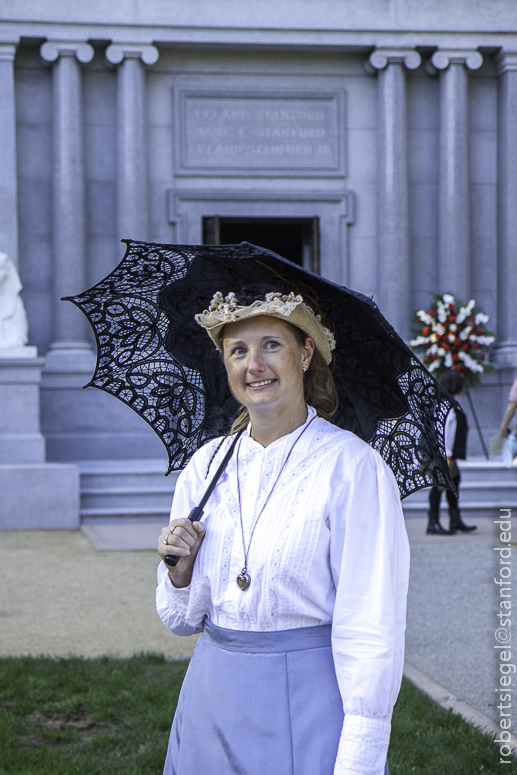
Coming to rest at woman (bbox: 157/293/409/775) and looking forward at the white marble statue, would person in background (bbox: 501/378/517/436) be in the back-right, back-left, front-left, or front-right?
front-right

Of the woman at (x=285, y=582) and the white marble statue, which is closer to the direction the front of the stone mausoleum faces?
the woman

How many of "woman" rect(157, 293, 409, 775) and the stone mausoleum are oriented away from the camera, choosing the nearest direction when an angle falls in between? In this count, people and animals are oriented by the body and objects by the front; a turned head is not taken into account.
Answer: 0

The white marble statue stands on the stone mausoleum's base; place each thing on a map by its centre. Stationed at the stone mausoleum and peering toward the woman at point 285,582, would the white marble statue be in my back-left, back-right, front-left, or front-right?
front-right

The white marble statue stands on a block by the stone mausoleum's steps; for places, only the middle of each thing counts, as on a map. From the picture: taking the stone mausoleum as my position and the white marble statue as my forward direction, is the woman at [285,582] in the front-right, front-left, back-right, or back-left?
front-left

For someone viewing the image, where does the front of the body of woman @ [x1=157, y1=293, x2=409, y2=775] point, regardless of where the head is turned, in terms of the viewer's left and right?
facing the viewer and to the left of the viewer

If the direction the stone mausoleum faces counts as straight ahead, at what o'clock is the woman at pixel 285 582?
The woman is roughly at 12 o'clock from the stone mausoleum.

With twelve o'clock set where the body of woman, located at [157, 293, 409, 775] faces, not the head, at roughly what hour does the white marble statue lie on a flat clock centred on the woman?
The white marble statue is roughly at 4 o'clock from the woman.

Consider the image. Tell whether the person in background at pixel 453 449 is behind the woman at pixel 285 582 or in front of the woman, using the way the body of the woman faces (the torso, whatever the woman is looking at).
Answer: behind

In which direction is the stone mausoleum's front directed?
toward the camera

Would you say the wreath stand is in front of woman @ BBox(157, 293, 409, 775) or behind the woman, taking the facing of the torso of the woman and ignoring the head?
behind
